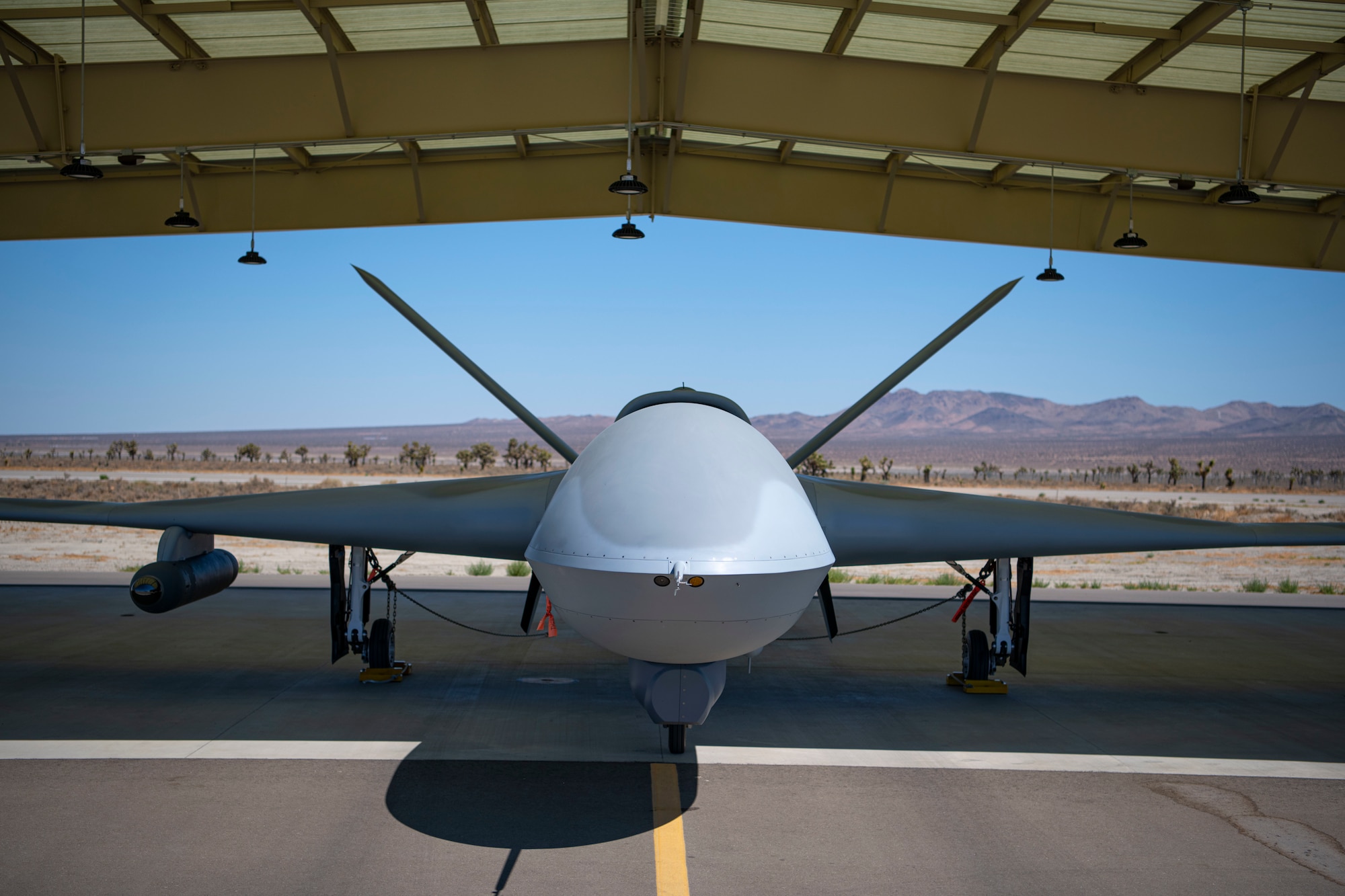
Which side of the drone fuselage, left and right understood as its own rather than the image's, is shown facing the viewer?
front

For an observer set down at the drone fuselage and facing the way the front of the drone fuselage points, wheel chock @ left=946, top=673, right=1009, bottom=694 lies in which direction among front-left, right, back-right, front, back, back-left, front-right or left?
back-left

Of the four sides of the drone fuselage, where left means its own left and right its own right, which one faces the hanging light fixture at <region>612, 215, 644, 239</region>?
back

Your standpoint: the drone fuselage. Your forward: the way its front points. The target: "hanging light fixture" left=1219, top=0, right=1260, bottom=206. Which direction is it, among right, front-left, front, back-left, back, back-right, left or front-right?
back-left

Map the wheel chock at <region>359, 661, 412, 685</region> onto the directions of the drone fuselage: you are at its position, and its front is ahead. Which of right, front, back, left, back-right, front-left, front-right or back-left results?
back-right

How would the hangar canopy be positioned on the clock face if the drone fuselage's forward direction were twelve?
The hangar canopy is roughly at 6 o'clock from the drone fuselage.

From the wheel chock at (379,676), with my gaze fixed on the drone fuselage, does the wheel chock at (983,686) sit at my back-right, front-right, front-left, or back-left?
front-left
